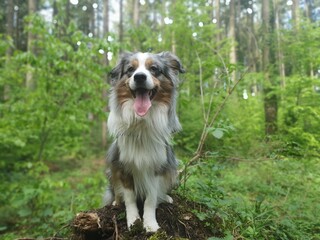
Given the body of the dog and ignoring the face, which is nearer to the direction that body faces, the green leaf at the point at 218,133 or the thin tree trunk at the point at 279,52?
the green leaf

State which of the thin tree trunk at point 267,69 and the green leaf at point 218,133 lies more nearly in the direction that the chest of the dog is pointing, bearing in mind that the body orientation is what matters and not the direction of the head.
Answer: the green leaf

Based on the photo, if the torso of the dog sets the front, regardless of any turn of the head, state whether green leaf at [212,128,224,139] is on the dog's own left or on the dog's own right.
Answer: on the dog's own left

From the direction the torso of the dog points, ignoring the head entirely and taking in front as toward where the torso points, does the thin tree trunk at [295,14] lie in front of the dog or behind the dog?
behind

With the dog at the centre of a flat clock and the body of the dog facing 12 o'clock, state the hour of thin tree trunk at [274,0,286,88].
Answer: The thin tree trunk is roughly at 7 o'clock from the dog.

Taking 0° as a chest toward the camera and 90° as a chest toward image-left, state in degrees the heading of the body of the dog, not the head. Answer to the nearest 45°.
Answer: approximately 0°
